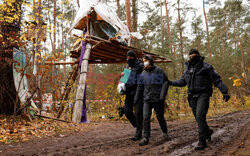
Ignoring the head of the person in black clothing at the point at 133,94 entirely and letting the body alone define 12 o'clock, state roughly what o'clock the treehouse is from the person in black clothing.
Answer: The treehouse is roughly at 4 o'clock from the person in black clothing.

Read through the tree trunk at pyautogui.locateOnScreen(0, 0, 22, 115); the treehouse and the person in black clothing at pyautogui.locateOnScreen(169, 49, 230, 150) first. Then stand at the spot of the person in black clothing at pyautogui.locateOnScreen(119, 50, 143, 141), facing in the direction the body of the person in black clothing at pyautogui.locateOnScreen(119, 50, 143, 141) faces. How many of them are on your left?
1

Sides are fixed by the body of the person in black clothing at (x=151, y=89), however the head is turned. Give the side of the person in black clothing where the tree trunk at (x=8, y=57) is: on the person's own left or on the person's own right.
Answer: on the person's own right

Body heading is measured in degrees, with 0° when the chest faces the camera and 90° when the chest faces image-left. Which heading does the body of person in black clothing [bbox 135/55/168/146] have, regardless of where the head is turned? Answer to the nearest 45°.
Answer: approximately 45°
